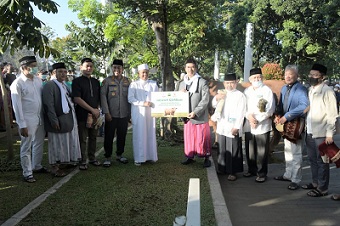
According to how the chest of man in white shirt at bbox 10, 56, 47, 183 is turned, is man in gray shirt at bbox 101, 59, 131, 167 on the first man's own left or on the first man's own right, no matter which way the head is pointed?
on the first man's own left

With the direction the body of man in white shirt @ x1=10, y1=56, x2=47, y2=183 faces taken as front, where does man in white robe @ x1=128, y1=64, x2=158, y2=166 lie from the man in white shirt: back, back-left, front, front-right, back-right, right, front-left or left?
front-left

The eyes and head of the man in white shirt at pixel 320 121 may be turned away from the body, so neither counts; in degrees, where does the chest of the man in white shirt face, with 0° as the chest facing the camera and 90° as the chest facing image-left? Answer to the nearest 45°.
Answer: approximately 45°

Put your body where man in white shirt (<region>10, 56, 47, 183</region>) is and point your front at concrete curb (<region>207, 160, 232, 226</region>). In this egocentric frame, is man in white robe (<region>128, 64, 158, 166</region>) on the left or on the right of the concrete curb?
left

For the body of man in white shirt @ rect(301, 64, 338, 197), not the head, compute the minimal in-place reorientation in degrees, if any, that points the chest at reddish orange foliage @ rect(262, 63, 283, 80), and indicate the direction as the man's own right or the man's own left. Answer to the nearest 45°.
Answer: approximately 135° to the man's own right

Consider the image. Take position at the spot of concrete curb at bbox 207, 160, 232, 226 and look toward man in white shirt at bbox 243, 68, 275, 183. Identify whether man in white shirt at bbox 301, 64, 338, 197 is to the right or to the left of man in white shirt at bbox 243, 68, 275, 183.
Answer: right

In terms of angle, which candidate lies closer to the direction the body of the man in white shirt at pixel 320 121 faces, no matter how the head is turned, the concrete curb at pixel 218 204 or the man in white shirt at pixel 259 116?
the concrete curb

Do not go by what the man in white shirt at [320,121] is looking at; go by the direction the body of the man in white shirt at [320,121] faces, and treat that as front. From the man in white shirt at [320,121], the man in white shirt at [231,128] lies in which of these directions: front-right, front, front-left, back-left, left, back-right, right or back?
front-right

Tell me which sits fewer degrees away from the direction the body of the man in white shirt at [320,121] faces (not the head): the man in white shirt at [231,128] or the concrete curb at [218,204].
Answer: the concrete curb

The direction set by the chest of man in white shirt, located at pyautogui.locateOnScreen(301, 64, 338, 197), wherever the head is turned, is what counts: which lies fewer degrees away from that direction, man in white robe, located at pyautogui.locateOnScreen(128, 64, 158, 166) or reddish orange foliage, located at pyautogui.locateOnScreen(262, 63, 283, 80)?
the man in white robe

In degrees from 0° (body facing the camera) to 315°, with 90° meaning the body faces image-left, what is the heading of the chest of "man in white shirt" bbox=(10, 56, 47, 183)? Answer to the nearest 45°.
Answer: approximately 315°
